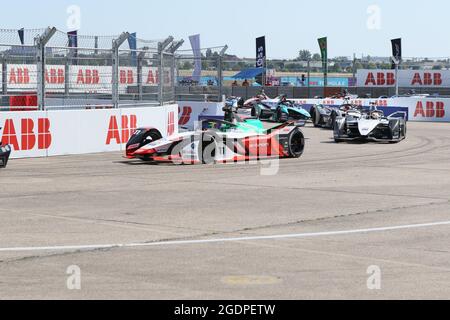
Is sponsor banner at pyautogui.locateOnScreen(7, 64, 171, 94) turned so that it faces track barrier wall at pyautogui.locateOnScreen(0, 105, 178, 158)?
yes

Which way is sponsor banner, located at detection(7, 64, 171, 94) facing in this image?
toward the camera

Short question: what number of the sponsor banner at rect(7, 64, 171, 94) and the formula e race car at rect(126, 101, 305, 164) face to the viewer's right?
0

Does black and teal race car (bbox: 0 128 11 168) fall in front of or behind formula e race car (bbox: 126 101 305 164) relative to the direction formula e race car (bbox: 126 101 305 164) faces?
in front

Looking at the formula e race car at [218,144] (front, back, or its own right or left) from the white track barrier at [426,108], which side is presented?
back

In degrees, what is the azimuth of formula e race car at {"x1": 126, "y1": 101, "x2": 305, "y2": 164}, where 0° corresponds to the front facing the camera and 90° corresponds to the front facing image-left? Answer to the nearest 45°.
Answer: approximately 45°

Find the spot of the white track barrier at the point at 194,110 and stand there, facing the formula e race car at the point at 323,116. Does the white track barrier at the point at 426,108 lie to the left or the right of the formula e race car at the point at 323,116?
left

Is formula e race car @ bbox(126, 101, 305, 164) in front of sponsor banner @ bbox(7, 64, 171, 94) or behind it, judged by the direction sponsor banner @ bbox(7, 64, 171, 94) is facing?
in front

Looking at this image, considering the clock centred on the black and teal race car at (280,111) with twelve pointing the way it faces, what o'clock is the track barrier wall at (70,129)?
The track barrier wall is roughly at 2 o'clock from the black and teal race car.

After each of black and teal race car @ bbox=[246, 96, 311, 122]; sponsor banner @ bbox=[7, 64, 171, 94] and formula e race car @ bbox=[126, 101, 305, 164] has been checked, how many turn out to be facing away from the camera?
0
